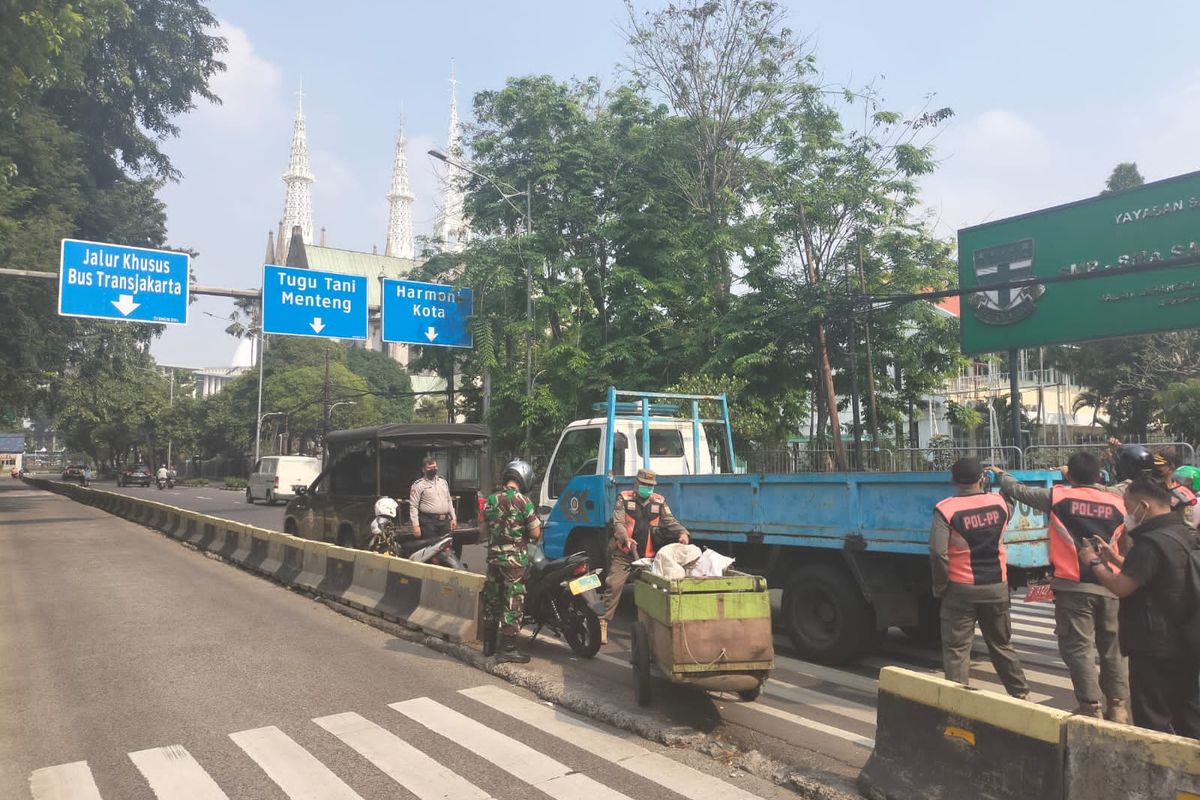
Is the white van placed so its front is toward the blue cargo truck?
no

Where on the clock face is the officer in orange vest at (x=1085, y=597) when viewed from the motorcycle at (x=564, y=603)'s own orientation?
The officer in orange vest is roughly at 6 o'clock from the motorcycle.

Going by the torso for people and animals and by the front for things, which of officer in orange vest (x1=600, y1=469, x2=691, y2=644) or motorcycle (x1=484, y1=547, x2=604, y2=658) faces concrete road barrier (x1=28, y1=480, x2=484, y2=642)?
the motorcycle

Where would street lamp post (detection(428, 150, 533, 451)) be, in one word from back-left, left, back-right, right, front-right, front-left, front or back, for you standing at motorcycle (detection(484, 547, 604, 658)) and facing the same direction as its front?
front-right

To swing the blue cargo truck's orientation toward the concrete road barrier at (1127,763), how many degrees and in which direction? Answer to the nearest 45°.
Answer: approximately 135° to its left

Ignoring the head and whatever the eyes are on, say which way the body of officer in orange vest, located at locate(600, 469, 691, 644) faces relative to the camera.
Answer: toward the camera

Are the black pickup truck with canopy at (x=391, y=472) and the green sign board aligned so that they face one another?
no

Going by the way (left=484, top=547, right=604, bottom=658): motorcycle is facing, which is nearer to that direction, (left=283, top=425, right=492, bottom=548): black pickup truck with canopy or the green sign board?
the black pickup truck with canopy

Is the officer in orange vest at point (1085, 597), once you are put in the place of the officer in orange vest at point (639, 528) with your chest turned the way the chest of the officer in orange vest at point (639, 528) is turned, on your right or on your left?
on your left

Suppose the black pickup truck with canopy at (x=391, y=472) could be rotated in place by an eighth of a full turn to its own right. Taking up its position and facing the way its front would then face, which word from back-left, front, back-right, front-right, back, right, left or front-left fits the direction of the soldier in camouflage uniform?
back

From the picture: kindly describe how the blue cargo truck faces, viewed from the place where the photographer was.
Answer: facing away from the viewer and to the left of the viewer

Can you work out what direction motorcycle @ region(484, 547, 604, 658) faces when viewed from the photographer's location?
facing away from the viewer and to the left of the viewer
